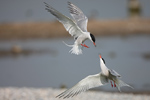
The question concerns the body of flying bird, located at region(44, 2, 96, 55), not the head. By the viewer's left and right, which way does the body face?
facing to the right of the viewer
